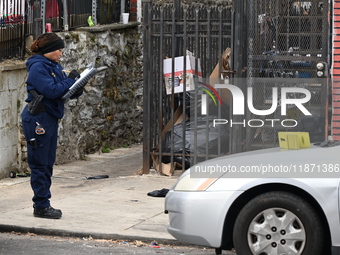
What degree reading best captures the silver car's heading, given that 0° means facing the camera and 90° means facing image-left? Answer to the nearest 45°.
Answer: approximately 90°

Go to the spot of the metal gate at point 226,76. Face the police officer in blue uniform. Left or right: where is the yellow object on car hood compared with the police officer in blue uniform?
left

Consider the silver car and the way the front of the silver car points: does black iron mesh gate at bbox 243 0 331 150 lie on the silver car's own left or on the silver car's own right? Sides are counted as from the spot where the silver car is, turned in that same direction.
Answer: on the silver car's own right

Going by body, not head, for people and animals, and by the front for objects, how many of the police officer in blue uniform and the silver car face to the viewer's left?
1

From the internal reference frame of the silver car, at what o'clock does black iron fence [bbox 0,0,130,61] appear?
The black iron fence is roughly at 2 o'clock from the silver car.

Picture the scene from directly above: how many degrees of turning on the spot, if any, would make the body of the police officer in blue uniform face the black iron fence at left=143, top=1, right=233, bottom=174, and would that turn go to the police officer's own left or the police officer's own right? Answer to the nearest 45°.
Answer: approximately 45° to the police officer's own left

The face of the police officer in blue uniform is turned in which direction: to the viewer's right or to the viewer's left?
to the viewer's right

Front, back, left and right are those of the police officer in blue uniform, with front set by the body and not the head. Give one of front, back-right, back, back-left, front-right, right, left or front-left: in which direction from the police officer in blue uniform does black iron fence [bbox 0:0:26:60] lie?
left

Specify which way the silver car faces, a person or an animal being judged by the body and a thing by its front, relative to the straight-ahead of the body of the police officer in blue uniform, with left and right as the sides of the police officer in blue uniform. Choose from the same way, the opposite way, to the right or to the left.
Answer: the opposite way

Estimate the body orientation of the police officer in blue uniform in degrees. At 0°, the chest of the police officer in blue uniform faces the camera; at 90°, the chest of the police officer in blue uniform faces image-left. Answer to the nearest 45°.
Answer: approximately 270°
